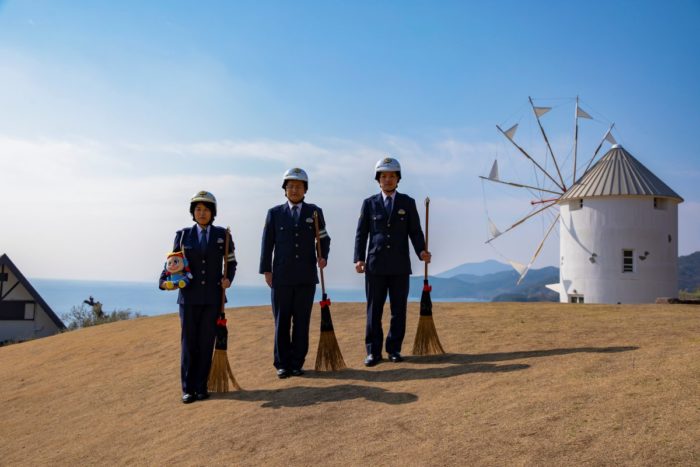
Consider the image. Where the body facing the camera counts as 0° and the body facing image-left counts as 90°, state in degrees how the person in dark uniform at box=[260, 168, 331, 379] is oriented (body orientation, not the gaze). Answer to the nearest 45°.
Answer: approximately 0°

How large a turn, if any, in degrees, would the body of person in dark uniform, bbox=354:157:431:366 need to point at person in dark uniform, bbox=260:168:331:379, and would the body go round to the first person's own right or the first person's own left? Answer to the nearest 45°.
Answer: approximately 90° to the first person's own right

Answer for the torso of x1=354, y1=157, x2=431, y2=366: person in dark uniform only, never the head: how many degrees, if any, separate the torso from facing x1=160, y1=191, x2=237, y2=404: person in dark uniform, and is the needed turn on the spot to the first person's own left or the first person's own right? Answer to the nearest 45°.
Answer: approximately 90° to the first person's own right

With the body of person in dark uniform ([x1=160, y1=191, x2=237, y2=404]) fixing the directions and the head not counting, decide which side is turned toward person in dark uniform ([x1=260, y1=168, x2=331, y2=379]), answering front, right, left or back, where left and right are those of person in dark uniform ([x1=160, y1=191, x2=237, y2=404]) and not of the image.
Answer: left

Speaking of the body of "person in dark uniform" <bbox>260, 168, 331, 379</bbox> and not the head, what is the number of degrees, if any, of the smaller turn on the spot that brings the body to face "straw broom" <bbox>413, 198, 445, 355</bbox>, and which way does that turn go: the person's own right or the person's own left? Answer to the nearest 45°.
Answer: approximately 90° to the person's own left

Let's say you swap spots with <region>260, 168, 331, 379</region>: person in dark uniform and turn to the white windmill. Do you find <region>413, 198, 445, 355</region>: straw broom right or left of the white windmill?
right
